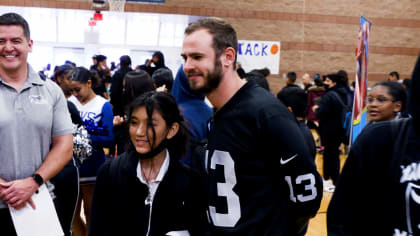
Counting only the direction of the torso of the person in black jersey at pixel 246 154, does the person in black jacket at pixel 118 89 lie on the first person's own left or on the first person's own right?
on the first person's own right

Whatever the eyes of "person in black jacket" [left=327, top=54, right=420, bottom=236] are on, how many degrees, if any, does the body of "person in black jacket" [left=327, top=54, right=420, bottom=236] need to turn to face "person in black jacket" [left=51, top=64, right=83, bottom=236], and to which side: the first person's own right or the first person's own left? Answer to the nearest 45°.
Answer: approximately 45° to the first person's own left

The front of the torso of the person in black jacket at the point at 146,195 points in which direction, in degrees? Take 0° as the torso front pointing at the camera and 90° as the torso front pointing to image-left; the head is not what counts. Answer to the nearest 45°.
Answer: approximately 45°

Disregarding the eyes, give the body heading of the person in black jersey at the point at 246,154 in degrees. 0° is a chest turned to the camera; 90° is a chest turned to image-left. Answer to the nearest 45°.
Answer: approximately 45°

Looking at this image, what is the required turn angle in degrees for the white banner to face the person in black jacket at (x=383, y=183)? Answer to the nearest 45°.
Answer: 0° — it already faces them

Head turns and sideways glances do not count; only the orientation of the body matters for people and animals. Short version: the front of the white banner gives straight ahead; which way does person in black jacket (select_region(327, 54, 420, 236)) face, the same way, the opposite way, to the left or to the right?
the opposite way

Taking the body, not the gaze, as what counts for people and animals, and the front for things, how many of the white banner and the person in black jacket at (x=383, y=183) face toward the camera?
1

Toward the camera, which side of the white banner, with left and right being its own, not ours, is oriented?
front

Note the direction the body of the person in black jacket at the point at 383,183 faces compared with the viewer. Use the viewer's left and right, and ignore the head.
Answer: facing away from the viewer

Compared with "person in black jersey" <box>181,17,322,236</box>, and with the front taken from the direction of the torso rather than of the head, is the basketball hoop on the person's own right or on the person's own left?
on the person's own right

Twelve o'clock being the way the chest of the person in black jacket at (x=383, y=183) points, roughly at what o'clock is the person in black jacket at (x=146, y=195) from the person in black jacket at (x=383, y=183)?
the person in black jacket at (x=146, y=195) is roughly at 10 o'clock from the person in black jacket at (x=383, y=183).

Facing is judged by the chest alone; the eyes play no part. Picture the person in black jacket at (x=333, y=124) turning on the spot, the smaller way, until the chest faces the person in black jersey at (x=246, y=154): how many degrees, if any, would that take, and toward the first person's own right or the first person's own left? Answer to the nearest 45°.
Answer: approximately 90° to the first person's own left

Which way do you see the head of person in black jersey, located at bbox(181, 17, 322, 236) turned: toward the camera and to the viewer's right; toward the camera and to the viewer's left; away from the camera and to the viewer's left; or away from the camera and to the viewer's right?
toward the camera and to the viewer's left
